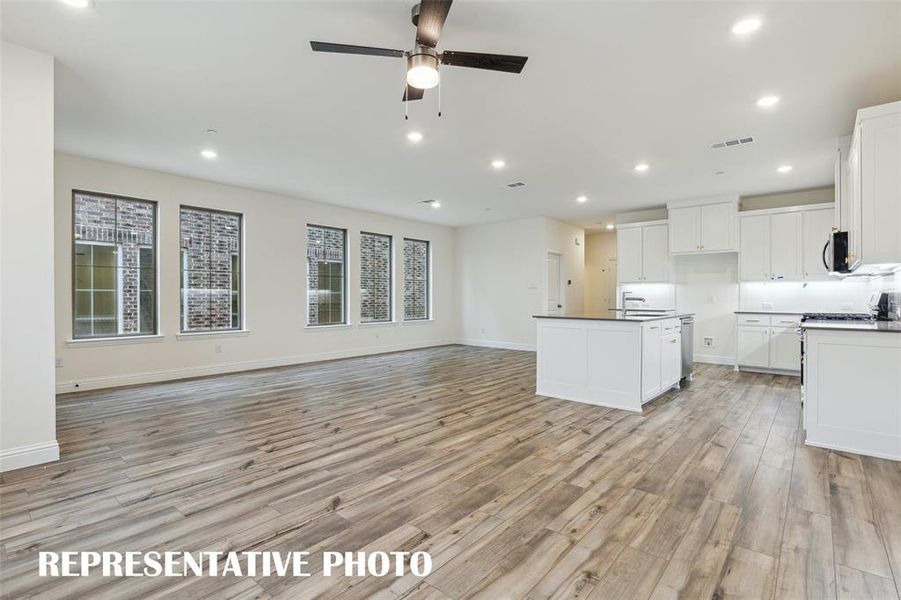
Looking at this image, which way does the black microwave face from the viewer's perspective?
to the viewer's left

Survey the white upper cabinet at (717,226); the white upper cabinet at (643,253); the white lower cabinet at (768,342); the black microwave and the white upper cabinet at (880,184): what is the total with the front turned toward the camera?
3

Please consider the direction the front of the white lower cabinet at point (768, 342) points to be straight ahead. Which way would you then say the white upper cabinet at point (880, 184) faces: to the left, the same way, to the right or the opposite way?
to the right

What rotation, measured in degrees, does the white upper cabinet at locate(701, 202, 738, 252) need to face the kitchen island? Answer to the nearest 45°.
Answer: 0° — it already faces it

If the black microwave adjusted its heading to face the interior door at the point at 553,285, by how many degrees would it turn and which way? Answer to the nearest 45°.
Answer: approximately 45° to its right

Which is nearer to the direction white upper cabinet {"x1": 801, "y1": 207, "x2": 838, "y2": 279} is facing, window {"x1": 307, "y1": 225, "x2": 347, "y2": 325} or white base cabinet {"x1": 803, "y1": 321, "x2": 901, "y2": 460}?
the white base cabinet

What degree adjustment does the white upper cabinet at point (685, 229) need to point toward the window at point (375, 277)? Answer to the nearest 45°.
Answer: approximately 90° to its right

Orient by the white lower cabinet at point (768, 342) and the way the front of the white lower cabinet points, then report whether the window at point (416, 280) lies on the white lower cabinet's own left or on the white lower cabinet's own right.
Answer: on the white lower cabinet's own right

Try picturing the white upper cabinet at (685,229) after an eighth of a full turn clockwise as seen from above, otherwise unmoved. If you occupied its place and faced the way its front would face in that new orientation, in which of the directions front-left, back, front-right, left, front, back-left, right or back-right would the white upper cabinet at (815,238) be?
back-left

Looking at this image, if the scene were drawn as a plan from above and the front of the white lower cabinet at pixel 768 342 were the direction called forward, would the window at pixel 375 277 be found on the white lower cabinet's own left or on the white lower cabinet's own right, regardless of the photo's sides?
on the white lower cabinet's own right
